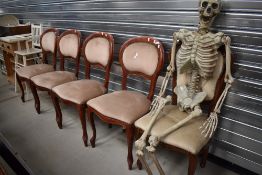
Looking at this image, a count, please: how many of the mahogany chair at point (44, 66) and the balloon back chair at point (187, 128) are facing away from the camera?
0

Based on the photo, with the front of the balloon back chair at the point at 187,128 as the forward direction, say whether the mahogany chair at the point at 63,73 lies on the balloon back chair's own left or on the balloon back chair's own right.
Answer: on the balloon back chair's own right

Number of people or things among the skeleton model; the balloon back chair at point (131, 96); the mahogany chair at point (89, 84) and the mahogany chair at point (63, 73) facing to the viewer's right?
0

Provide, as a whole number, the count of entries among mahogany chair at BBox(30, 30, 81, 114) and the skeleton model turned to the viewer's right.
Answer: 0

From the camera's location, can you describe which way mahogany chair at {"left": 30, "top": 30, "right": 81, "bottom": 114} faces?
facing the viewer and to the left of the viewer

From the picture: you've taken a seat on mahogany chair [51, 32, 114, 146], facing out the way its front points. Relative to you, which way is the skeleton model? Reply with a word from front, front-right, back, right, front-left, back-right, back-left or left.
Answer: left

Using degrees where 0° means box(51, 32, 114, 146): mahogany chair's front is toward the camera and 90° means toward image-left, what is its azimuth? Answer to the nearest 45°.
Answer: approximately 45°

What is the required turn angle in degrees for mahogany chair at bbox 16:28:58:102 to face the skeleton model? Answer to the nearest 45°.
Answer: approximately 90° to its left

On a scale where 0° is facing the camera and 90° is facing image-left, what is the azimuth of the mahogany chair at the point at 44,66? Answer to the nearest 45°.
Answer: approximately 45°

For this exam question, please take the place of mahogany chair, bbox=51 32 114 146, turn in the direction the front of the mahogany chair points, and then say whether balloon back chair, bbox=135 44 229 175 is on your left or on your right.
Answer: on your left

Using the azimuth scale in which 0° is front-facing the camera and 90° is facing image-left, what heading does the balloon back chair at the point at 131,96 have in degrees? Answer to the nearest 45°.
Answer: approximately 45°

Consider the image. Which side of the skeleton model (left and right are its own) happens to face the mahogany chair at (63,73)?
right

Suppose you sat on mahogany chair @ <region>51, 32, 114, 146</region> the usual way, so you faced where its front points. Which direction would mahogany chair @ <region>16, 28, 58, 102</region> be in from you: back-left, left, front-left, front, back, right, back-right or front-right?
right

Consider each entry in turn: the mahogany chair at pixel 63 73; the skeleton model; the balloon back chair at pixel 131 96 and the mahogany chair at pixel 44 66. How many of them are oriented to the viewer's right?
0

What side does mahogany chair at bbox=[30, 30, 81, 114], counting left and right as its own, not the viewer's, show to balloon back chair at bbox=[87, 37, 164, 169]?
left
